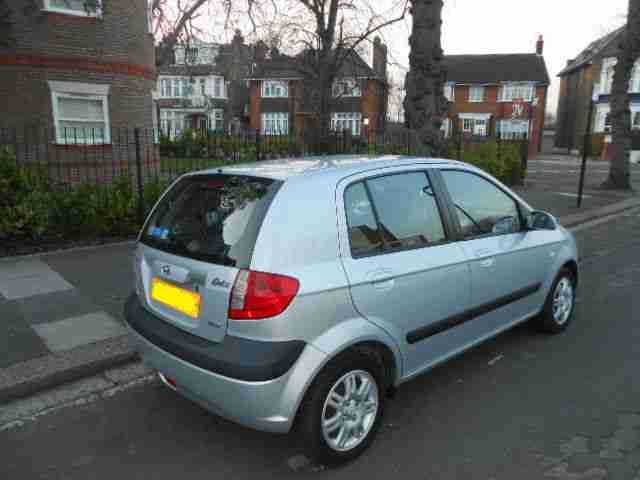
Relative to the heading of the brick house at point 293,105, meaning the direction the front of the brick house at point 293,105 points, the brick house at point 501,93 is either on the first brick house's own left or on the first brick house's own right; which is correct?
on the first brick house's own left

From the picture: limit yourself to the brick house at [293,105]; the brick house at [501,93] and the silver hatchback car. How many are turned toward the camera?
2

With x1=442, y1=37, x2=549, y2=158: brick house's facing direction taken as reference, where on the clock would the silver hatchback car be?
The silver hatchback car is roughly at 12 o'clock from the brick house.

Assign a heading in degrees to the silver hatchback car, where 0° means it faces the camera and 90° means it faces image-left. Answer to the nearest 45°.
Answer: approximately 225°

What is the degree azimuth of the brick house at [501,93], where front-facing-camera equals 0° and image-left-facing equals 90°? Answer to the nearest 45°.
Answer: approximately 0°

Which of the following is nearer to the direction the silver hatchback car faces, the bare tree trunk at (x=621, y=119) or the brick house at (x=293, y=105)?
the bare tree trunk

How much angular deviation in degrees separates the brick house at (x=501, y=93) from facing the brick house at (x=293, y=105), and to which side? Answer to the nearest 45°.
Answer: approximately 90° to its right

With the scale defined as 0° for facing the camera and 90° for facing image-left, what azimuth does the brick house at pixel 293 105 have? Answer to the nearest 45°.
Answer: approximately 0°

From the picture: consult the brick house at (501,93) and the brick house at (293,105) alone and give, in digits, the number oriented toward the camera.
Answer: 2

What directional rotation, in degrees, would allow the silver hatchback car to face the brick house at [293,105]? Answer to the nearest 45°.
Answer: approximately 45° to its left
